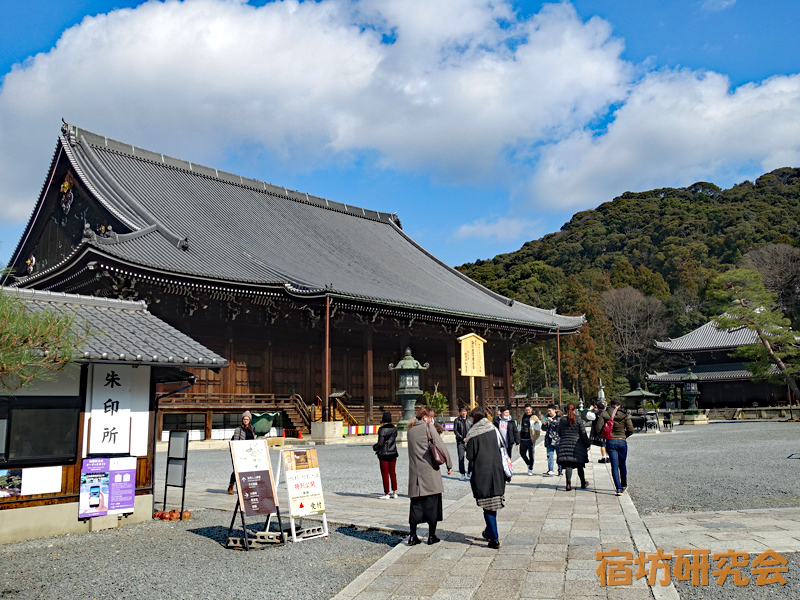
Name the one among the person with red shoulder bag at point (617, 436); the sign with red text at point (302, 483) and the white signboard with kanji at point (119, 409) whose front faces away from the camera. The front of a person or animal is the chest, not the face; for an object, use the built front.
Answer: the person with red shoulder bag

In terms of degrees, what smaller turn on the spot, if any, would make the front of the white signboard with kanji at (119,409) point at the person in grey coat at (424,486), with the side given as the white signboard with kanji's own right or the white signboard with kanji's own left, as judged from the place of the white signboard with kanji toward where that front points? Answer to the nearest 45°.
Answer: approximately 45° to the white signboard with kanji's own left

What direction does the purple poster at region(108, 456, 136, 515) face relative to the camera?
toward the camera

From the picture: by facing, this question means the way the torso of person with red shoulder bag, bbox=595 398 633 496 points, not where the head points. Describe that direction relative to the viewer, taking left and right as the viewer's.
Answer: facing away from the viewer

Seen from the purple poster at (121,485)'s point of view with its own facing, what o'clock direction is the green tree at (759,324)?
The green tree is roughly at 8 o'clock from the purple poster.

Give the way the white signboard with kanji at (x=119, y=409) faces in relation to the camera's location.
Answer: facing the viewer

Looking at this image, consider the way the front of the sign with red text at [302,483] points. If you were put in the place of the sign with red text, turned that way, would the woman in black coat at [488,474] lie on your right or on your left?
on your left

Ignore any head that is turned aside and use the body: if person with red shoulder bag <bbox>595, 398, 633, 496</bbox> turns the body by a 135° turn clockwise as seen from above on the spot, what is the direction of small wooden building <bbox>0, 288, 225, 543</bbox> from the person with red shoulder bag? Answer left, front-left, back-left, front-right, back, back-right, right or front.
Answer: right

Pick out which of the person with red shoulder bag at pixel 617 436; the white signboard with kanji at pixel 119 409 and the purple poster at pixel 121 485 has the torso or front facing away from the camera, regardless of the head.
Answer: the person with red shoulder bag

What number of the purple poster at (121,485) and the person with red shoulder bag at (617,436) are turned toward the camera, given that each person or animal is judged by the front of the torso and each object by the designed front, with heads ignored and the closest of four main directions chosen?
1

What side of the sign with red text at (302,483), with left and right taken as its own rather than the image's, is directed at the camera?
front

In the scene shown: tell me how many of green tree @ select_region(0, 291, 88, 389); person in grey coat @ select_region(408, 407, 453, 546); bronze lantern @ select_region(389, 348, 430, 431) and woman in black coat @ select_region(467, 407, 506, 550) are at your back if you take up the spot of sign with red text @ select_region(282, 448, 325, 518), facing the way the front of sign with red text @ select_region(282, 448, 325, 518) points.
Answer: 1

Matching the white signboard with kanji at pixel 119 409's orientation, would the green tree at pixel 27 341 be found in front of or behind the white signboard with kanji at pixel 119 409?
in front

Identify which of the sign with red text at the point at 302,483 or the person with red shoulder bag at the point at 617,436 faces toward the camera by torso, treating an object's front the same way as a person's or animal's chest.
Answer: the sign with red text

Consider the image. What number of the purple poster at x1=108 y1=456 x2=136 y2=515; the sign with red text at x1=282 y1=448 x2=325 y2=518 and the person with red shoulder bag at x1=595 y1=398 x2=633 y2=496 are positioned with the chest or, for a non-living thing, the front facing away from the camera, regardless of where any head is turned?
1

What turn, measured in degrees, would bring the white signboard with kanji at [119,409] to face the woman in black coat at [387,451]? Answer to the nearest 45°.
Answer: approximately 90° to its left

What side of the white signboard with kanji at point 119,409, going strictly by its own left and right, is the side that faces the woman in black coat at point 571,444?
left

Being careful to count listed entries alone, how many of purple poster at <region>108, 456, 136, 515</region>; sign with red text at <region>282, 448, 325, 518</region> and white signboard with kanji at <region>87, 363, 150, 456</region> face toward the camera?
3

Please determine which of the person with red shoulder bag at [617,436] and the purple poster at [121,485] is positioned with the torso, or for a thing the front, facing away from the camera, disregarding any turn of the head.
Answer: the person with red shoulder bag

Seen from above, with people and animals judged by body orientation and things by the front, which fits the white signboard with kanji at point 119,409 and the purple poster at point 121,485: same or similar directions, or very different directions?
same or similar directions
